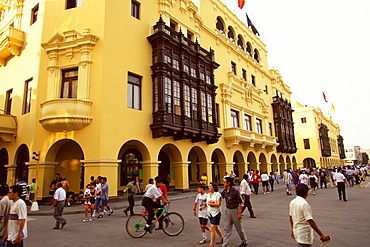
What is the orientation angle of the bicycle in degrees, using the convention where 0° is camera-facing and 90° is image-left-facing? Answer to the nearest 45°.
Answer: approximately 270°

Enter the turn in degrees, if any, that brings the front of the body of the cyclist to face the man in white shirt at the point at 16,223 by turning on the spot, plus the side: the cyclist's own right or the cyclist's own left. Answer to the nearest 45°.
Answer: approximately 135° to the cyclist's own right
